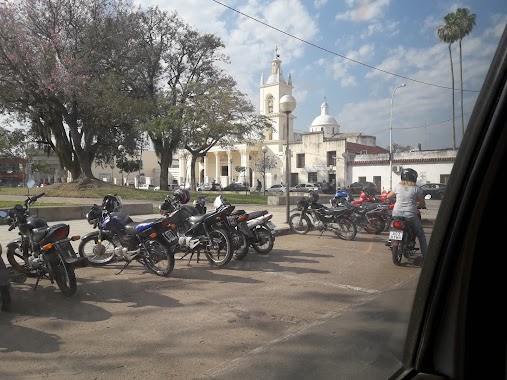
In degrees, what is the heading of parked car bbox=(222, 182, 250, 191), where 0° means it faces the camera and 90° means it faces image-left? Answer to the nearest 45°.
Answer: approximately 90°

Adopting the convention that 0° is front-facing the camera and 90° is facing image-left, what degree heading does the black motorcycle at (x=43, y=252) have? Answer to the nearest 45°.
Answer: approximately 135°

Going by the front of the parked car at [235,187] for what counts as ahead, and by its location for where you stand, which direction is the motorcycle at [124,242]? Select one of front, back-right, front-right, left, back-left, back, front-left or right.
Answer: left

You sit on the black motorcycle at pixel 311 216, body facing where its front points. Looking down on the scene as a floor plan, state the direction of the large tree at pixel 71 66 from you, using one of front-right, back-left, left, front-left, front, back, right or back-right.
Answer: front-right

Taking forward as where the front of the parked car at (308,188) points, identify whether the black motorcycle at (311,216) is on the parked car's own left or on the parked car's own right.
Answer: on the parked car's own left

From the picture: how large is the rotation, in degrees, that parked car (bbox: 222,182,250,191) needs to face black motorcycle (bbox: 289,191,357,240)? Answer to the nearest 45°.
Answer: approximately 90° to its left

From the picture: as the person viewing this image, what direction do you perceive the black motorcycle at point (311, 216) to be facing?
facing to the left of the viewer

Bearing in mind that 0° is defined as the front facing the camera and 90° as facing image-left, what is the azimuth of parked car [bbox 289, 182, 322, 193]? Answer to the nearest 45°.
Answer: approximately 90°
